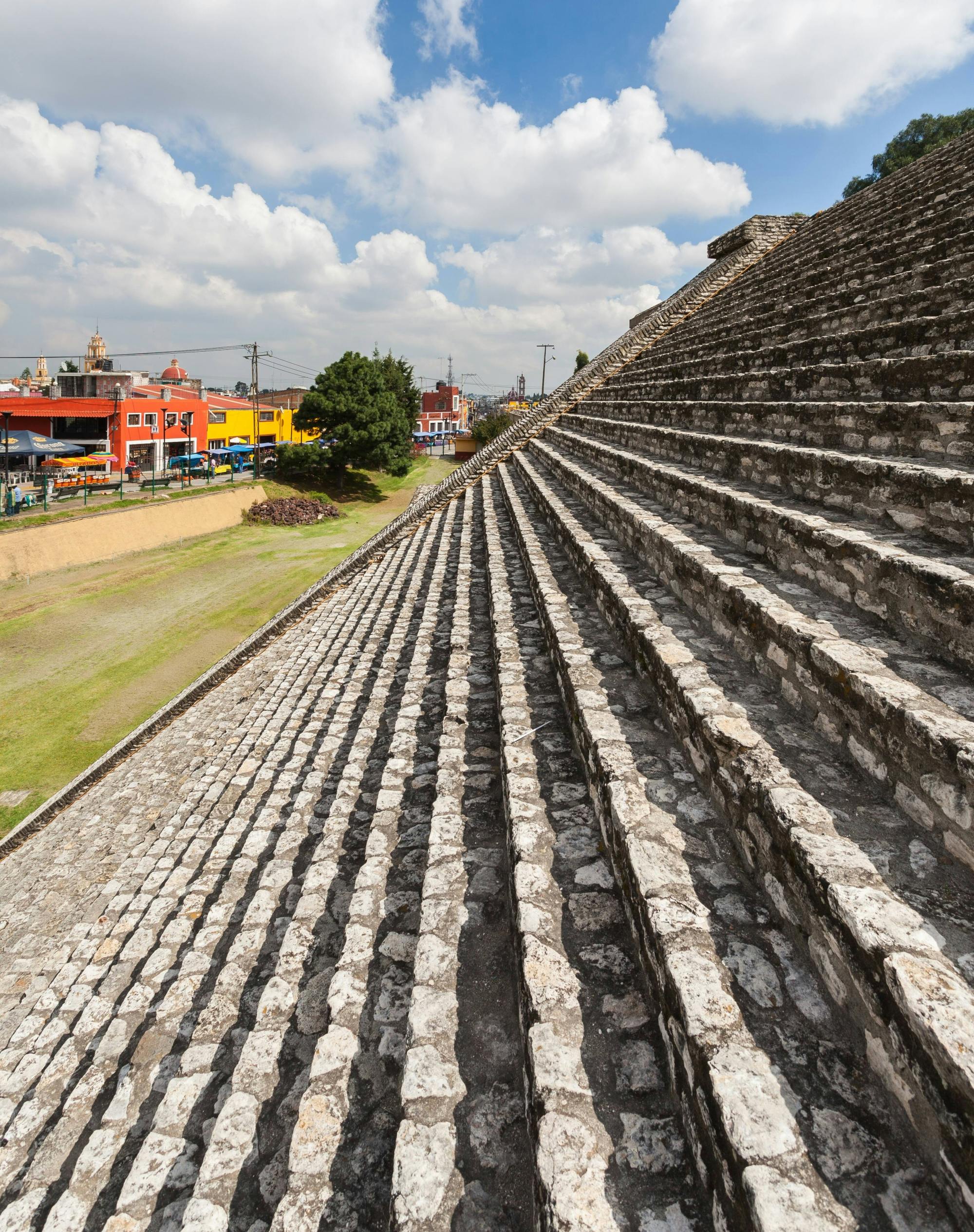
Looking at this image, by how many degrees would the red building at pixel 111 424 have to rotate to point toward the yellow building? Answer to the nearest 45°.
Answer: approximately 90° to its left

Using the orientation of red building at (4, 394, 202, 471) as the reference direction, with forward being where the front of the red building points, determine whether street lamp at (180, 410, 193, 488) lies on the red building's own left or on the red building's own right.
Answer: on the red building's own left

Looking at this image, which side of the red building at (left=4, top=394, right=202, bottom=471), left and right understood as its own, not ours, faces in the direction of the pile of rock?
front

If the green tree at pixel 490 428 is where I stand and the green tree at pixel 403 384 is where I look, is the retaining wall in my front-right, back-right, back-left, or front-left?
front-left

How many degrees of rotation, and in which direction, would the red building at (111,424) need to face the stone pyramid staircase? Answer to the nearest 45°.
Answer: approximately 45° to its right

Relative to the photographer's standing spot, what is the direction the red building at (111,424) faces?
facing the viewer and to the right of the viewer

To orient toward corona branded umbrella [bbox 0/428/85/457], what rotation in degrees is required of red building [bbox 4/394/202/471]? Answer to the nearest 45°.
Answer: approximately 45° to its right

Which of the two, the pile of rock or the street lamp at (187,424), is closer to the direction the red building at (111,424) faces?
the pile of rock

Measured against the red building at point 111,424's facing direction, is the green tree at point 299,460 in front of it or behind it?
in front

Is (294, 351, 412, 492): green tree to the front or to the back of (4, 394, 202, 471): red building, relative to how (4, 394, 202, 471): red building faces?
to the front
